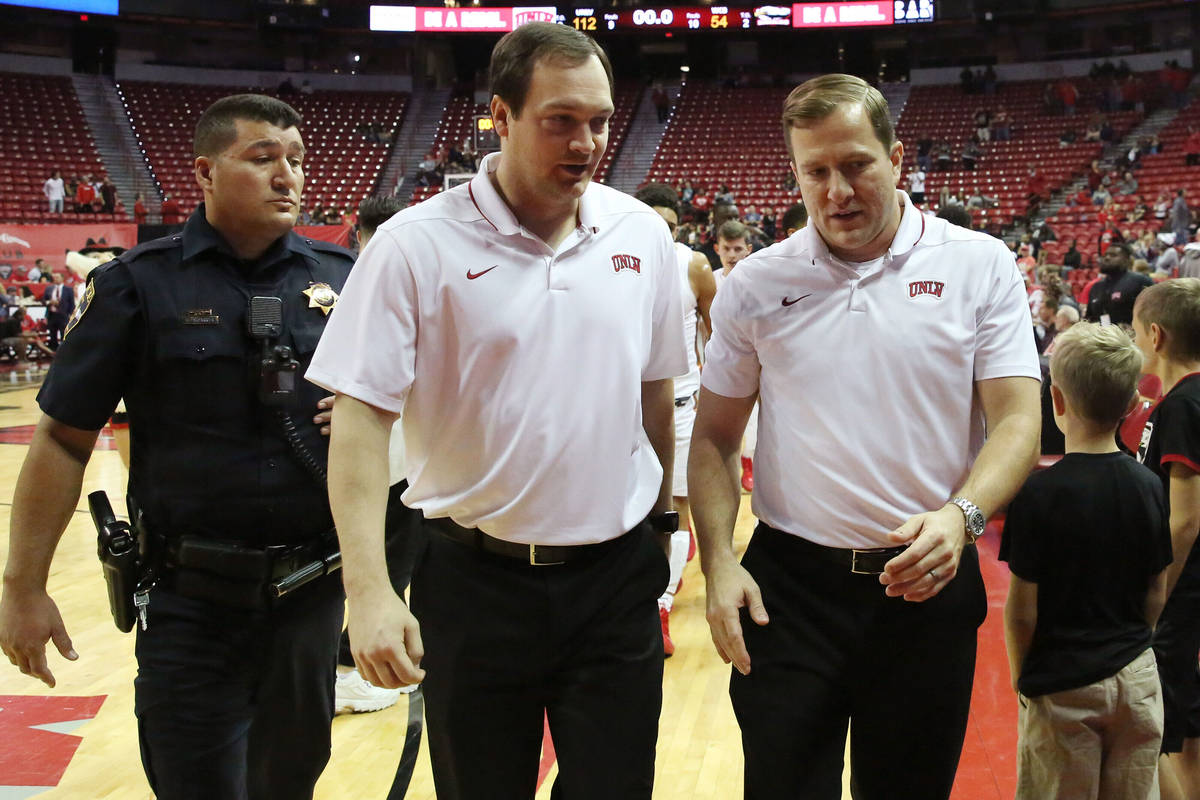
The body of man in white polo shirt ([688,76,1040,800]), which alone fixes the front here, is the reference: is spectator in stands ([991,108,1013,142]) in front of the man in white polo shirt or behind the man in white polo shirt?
behind

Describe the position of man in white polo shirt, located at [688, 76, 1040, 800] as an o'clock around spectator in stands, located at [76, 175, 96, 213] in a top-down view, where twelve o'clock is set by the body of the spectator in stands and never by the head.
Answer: The man in white polo shirt is roughly at 12 o'clock from the spectator in stands.

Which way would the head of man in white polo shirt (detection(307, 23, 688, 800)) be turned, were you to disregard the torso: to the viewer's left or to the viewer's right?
to the viewer's right

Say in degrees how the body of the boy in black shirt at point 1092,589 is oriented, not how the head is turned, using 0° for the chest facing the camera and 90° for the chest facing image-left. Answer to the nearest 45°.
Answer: approximately 180°

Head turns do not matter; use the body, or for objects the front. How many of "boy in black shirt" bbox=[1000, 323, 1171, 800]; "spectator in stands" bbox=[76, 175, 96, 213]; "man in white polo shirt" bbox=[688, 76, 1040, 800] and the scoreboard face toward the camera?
3

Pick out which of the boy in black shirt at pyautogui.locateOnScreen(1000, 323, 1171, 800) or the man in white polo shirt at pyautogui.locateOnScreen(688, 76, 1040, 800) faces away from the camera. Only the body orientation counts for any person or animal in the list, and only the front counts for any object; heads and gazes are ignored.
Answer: the boy in black shirt

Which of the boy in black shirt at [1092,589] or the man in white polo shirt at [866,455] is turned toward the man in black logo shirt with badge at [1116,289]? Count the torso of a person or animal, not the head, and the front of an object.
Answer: the boy in black shirt

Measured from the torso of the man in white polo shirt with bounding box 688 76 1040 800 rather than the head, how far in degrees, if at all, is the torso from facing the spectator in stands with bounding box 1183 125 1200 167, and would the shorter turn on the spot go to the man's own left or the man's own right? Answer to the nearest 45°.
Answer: approximately 180°

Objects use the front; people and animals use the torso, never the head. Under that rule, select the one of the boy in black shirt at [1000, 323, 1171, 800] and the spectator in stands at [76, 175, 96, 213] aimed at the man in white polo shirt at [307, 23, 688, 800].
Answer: the spectator in stands

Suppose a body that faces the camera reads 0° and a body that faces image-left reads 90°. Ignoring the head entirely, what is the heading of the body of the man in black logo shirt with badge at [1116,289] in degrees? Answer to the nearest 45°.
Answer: approximately 45°
